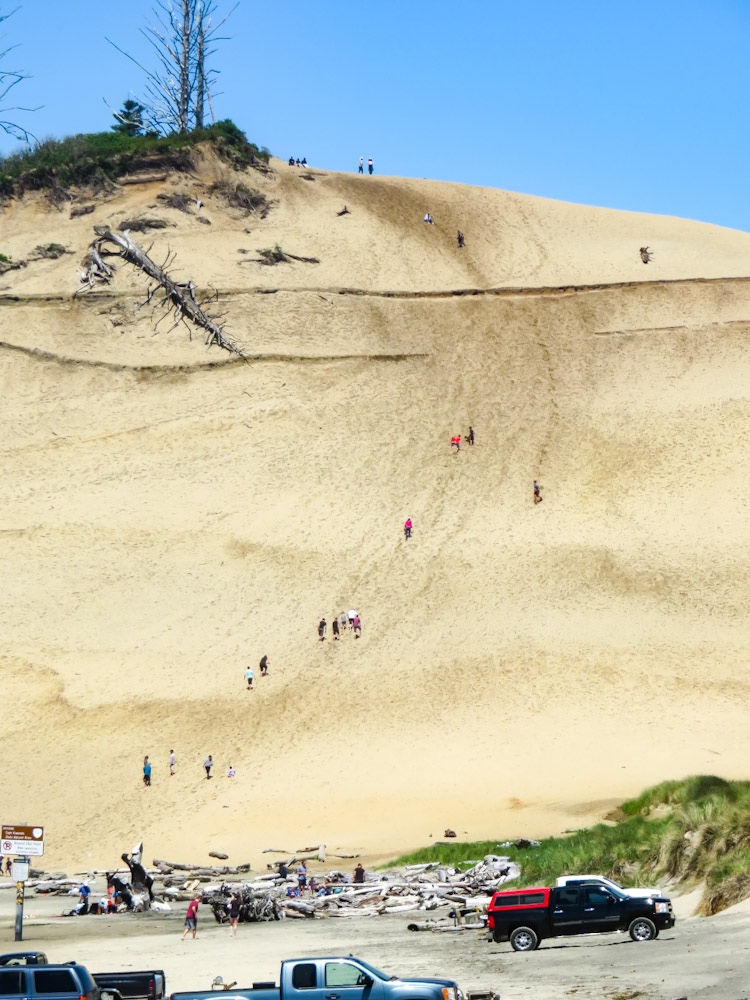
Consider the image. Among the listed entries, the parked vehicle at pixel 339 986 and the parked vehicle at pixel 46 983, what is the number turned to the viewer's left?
1

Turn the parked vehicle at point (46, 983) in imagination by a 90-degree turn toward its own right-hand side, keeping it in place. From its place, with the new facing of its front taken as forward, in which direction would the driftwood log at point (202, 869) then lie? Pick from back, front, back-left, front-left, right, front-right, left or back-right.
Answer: front

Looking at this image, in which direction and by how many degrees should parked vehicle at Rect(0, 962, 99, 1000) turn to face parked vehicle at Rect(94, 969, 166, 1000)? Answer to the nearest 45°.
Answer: approximately 135° to its right

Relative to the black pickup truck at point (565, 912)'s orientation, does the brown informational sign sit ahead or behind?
behind

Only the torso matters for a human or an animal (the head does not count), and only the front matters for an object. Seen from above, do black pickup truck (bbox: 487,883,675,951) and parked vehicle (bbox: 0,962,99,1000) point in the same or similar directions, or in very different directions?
very different directions

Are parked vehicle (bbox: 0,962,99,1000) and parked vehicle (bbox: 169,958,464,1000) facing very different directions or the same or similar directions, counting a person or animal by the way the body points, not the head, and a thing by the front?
very different directions

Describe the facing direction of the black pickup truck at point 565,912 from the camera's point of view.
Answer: facing to the right of the viewer

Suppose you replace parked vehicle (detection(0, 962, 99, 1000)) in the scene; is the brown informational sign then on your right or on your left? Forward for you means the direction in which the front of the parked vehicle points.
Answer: on your right

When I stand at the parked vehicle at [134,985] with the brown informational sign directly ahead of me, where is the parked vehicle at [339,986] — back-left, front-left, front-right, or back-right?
back-right

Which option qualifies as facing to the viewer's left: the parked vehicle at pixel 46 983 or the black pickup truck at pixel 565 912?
the parked vehicle

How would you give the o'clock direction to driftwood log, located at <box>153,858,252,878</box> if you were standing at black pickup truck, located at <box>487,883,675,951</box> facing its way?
The driftwood log is roughly at 8 o'clock from the black pickup truck.

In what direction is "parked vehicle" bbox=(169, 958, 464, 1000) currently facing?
to the viewer's right

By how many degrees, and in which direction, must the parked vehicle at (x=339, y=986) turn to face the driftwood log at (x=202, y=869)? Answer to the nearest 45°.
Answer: approximately 90° to its left

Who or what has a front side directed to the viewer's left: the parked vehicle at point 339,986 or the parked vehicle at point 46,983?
the parked vehicle at point 46,983

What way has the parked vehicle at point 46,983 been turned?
to the viewer's left
